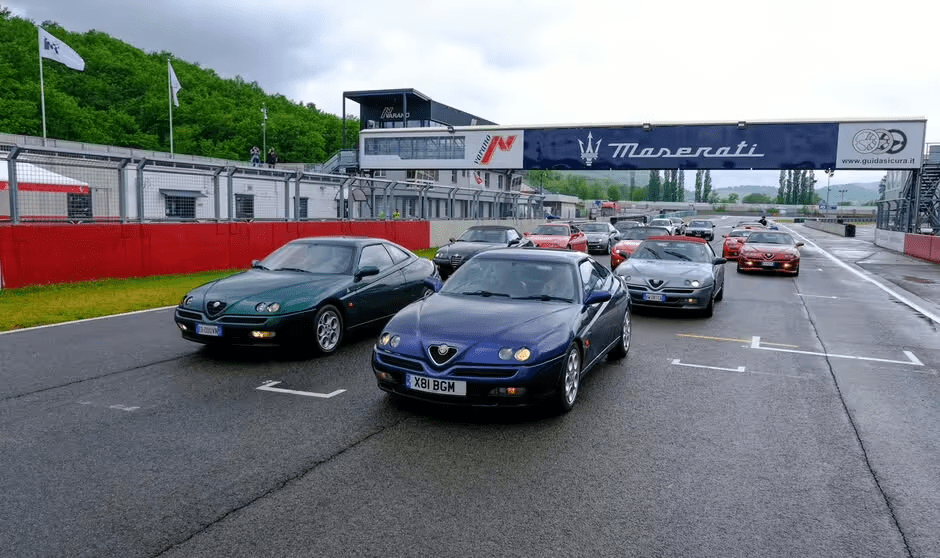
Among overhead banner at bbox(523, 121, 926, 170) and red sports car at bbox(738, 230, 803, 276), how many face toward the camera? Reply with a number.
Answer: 2

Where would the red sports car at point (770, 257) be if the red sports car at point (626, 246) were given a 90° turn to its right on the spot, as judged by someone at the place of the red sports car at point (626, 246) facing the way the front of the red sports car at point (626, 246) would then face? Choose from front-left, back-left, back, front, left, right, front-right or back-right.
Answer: back-right

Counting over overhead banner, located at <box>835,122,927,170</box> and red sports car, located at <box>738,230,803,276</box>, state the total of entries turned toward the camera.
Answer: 2

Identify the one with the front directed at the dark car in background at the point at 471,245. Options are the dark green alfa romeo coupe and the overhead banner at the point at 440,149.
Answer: the overhead banner

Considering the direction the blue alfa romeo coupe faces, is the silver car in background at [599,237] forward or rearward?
rearward

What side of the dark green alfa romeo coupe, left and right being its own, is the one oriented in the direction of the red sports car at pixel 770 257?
back

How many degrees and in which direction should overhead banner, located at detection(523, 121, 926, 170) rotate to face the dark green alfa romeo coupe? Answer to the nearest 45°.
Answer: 0° — it already faces it

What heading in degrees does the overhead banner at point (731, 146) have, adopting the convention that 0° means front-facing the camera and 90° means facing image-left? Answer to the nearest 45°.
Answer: approximately 0°

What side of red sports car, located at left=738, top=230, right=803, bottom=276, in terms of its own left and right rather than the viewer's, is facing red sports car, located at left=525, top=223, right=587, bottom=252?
right

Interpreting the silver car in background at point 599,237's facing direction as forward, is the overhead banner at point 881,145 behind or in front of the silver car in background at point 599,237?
behind

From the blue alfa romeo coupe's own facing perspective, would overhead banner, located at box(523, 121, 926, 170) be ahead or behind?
behind

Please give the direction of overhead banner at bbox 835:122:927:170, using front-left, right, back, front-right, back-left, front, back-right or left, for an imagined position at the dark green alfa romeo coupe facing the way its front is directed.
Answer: back
